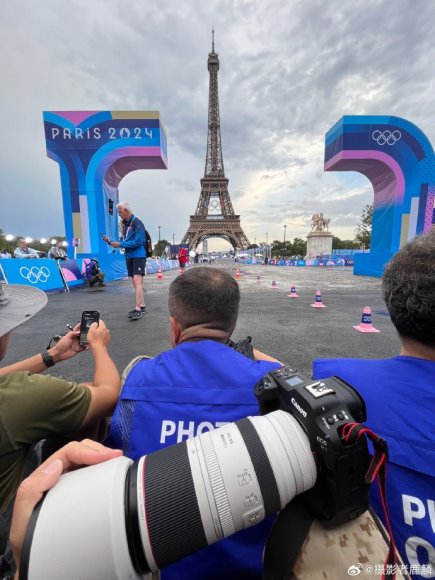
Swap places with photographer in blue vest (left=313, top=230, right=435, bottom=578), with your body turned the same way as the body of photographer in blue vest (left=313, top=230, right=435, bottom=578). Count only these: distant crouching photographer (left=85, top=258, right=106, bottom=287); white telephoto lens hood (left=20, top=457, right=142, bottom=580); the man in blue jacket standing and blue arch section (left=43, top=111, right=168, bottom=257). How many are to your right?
0

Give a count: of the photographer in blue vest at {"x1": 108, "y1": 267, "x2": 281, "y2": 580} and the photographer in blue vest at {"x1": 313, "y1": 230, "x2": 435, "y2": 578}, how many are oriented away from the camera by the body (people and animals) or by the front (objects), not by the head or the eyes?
2

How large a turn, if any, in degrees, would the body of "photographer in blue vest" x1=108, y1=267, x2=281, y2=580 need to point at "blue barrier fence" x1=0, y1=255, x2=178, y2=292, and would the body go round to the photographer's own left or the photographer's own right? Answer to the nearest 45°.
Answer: approximately 45° to the photographer's own left

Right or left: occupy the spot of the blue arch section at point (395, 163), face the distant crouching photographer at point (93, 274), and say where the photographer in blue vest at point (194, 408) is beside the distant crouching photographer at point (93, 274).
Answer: left

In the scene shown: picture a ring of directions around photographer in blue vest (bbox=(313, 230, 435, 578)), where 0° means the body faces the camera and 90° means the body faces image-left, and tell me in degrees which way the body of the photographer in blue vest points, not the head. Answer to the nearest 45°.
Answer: approximately 180°

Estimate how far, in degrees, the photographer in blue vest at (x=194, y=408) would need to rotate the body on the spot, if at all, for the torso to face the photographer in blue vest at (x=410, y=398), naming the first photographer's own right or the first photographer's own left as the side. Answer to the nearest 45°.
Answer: approximately 90° to the first photographer's own right

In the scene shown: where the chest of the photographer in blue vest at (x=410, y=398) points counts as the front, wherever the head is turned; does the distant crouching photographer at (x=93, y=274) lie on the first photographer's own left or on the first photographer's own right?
on the first photographer's own left

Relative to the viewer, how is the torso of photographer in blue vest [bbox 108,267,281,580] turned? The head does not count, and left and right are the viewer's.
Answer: facing away from the viewer

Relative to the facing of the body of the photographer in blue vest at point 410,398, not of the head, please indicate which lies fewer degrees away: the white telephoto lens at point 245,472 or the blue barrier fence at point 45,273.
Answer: the blue barrier fence

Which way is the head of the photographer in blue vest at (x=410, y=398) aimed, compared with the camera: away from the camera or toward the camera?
away from the camera

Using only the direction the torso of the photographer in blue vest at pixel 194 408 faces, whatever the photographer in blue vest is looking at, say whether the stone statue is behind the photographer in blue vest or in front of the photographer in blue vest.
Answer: in front

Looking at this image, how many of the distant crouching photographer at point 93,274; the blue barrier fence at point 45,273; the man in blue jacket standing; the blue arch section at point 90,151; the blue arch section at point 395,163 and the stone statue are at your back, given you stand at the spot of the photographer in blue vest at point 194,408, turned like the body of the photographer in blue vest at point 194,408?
0

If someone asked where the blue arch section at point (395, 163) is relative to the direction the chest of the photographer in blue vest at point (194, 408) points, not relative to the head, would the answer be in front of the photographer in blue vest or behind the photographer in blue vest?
in front

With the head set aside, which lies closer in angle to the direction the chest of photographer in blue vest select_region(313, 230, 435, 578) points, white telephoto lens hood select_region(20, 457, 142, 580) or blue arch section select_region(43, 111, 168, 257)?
the blue arch section

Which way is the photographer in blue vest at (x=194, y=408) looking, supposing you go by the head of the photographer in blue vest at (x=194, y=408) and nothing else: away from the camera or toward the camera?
away from the camera

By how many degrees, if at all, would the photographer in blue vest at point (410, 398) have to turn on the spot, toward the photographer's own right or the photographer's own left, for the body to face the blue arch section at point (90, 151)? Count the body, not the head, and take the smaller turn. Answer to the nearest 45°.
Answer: approximately 45° to the photographer's own left

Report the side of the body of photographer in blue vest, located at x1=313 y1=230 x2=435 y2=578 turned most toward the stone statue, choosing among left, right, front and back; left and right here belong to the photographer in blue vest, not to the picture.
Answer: front
